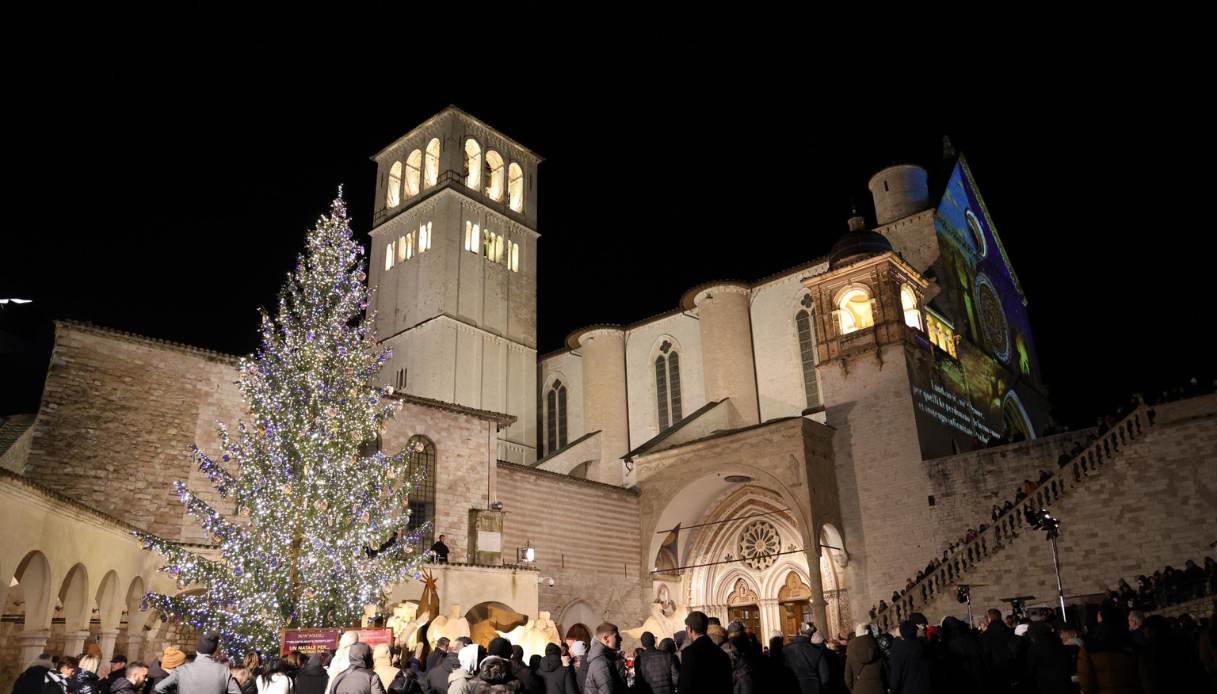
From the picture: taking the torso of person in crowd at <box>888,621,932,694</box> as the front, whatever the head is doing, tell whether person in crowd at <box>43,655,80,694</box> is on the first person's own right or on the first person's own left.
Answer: on the first person's own left

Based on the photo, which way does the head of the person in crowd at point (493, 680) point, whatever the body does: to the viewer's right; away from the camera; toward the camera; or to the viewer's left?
away from the camera

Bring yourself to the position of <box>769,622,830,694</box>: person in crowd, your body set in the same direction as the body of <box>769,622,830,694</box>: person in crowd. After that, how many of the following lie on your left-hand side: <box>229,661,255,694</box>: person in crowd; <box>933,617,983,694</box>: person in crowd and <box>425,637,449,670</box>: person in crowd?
2

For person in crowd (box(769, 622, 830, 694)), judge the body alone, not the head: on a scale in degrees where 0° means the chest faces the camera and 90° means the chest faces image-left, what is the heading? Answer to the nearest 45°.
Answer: approximately 180°

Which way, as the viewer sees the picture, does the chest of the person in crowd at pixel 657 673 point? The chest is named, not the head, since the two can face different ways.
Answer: away from the camera

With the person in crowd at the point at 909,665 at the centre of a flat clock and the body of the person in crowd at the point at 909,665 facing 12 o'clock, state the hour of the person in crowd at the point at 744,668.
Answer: the person in crowd at the point at 744,668 is roughly at 8 o'clock from the person in crowd at the point at 909,665.

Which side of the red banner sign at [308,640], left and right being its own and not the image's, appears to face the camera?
front

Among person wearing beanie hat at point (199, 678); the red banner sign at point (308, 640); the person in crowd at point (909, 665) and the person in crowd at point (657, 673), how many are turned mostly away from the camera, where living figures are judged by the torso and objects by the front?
3

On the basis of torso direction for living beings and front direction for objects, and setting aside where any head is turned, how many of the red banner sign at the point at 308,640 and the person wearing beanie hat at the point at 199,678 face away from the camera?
1

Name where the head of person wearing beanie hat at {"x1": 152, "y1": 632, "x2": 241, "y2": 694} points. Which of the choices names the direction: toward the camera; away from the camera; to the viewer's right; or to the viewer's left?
away from the camera

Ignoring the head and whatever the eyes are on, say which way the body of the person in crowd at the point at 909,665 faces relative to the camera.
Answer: away from the camera

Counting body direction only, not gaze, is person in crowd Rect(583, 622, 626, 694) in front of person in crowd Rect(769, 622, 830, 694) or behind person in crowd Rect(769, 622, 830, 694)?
behind

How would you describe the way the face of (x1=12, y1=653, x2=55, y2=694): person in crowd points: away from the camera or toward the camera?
away from the camera

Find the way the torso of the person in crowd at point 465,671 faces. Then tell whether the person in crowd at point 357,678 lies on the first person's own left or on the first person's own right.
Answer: on the first person's own left

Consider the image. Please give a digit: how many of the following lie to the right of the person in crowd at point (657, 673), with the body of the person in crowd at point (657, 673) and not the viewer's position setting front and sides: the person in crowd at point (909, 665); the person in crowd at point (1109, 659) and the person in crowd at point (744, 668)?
3

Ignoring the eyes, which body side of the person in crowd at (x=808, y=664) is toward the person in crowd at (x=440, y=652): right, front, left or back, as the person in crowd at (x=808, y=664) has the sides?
left

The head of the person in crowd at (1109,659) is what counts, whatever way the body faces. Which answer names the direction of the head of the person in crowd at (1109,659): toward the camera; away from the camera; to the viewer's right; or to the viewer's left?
away from the camera

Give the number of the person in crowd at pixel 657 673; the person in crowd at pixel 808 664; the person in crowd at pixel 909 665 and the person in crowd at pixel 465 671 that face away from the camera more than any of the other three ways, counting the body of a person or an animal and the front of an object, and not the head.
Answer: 4

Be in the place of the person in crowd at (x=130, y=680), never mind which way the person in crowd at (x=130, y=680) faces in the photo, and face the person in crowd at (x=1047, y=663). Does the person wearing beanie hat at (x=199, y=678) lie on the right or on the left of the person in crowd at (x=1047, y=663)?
right

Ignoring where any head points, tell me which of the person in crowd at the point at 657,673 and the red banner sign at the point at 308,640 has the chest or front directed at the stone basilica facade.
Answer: the person in crowd
